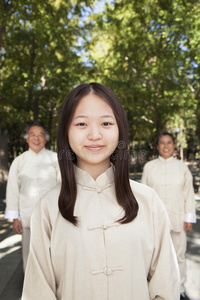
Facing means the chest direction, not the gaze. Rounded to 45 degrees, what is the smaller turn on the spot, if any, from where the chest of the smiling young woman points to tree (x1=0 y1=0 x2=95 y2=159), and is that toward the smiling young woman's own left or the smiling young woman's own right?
approximately 180°

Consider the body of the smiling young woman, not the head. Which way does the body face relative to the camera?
toward the camera

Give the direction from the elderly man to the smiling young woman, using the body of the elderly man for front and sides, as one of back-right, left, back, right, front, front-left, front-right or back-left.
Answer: front

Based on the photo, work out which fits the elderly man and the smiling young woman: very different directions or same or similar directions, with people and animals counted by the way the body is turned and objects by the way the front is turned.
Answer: same or similar directions

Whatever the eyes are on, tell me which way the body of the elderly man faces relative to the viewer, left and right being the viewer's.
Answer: facing the viewer

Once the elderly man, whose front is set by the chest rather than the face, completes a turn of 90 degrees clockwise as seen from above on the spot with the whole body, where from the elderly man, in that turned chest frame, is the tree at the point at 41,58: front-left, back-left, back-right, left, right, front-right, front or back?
right

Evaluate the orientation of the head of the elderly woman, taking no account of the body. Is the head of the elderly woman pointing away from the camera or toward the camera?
toward the camera

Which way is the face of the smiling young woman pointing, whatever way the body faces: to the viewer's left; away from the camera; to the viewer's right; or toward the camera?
toward the camera

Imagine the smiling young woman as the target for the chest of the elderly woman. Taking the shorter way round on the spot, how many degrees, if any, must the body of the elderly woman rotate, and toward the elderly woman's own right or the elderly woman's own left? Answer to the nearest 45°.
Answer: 0° — they already face them

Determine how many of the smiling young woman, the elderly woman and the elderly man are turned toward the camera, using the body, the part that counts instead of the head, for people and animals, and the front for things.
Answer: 3

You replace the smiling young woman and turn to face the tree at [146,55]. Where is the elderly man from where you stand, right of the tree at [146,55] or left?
left

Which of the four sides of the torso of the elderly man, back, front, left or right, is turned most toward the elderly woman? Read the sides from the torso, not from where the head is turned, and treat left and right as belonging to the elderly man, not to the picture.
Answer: left

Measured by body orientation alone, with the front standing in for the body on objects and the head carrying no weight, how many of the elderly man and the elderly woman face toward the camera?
2

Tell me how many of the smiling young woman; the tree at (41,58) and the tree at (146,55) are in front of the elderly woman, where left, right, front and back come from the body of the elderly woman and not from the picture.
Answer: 1

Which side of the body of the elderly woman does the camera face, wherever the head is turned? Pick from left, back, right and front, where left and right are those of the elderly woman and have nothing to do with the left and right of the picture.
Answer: front

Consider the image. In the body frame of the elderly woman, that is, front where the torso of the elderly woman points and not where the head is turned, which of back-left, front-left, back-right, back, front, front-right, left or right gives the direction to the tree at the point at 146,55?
back

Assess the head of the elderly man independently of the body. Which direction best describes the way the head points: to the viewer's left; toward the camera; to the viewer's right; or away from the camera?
toward the camera

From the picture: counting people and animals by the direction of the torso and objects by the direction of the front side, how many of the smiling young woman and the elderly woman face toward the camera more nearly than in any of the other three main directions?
2
